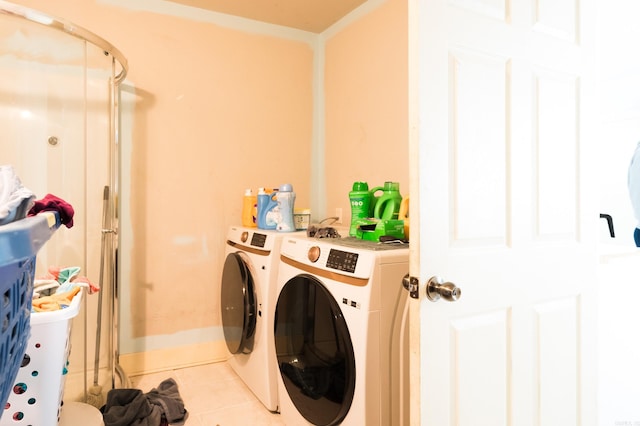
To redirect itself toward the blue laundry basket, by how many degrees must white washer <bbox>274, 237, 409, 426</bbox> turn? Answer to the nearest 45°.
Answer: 0° — it already faces it

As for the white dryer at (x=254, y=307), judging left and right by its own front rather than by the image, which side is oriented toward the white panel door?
left

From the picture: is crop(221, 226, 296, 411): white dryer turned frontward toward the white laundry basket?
yes

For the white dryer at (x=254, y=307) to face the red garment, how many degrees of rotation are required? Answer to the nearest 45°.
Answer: approximately 45° to its left
